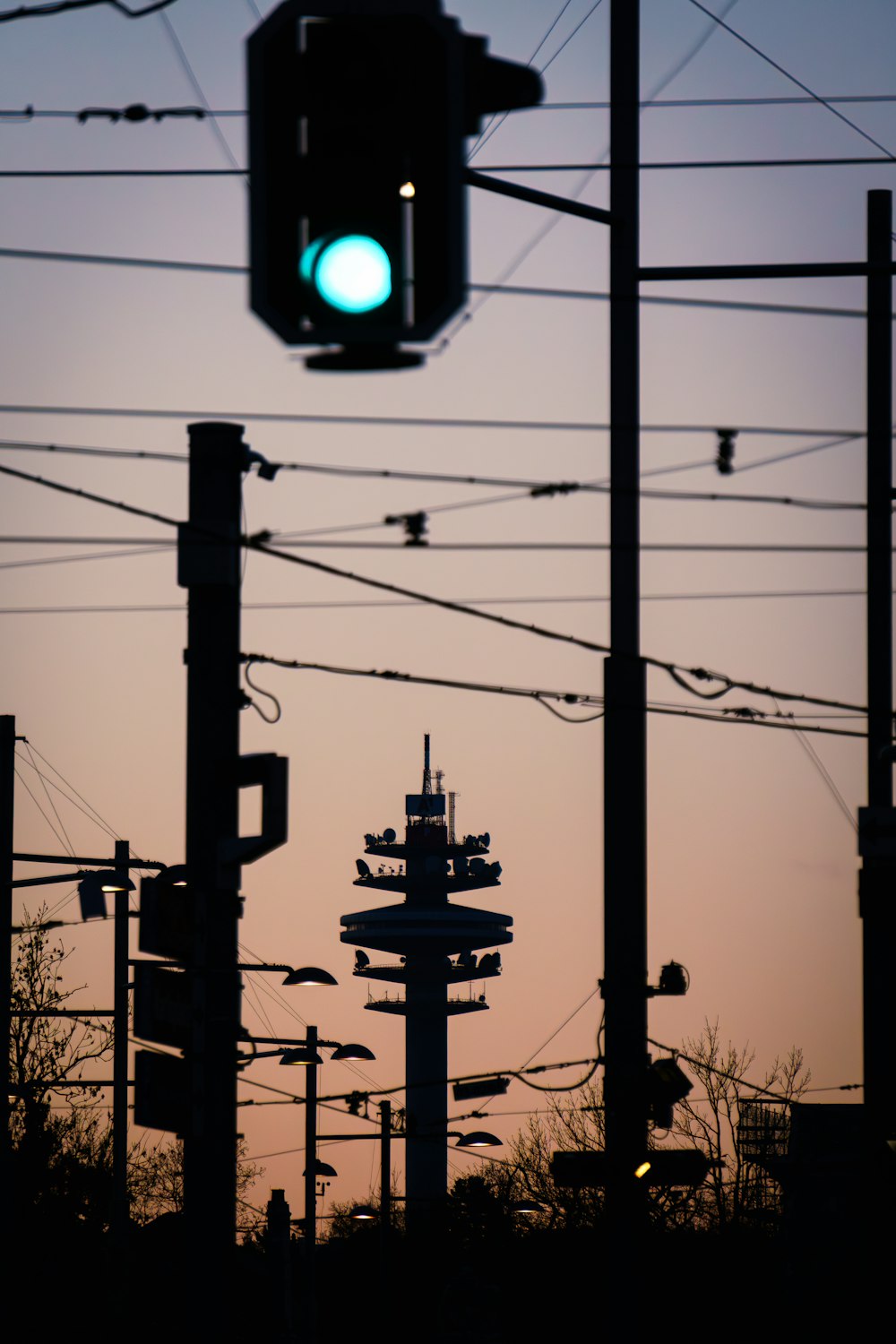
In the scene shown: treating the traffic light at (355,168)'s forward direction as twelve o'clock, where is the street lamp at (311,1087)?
The street lamp is roughly at 6 o'clock from the traffic light.

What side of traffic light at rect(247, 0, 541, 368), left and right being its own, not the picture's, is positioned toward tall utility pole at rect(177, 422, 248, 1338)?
back

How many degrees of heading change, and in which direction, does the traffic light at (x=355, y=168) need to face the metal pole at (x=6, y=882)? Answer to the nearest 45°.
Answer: approximately 180°

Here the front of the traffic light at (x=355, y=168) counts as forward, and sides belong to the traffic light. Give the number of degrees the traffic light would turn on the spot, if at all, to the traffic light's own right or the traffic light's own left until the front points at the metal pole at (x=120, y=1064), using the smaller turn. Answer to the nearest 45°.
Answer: approximately 180°

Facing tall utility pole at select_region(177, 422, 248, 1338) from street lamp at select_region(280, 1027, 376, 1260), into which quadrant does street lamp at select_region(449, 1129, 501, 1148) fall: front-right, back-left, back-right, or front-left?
back-left

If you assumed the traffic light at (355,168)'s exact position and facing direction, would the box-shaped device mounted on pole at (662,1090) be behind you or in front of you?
behind

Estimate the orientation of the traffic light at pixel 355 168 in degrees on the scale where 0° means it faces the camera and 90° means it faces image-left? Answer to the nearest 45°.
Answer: approximately 0°

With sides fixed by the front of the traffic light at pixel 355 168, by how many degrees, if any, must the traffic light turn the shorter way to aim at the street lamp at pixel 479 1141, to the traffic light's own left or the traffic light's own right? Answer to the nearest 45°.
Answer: approximately 180°
